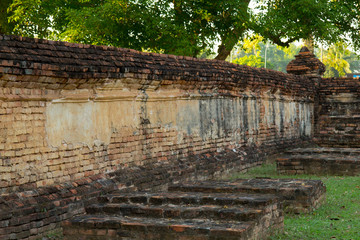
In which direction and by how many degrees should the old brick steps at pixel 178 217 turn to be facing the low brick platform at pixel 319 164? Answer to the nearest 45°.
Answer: approximately 135° to its left

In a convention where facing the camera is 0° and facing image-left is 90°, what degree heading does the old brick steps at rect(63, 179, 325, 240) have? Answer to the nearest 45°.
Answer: approximately 0°

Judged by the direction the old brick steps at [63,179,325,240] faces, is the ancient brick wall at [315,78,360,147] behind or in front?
behind

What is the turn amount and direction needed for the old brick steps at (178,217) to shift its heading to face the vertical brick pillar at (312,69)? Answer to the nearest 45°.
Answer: approximately 180°

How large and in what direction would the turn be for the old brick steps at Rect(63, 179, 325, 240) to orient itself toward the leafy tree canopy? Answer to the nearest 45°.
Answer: approximately 180°
